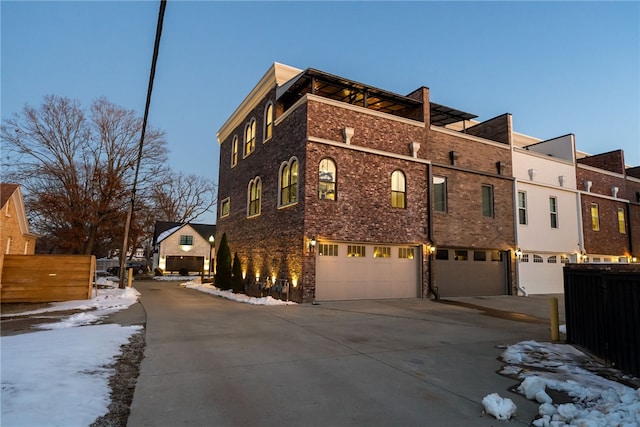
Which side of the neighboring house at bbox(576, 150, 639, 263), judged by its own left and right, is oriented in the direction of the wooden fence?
right

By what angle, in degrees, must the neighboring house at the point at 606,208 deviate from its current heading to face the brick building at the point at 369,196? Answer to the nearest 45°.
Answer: approximately 90° to its right

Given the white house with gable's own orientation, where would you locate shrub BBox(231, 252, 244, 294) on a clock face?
The shrub is roughly at 12 o'clock from the white house with gable.

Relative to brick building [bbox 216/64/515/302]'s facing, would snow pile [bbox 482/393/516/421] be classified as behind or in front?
in front

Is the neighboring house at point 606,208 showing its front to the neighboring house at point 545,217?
no

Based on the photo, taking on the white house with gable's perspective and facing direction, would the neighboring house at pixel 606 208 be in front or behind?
in front

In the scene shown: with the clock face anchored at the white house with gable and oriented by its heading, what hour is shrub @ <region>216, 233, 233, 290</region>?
The shrub is roughly at 12 o'clock from the white house with gable.

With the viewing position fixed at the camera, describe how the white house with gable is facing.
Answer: facing the viewer

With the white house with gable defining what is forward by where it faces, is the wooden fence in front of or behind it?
in front

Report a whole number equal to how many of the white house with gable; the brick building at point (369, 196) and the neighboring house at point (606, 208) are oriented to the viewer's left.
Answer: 0

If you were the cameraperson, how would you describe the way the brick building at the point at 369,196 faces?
facing the viewer and to the right of the viewer

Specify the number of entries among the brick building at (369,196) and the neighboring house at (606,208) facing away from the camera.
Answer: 0

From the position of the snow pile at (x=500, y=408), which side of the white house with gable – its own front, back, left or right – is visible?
front

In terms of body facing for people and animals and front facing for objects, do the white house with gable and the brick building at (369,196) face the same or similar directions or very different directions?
same or similar directions

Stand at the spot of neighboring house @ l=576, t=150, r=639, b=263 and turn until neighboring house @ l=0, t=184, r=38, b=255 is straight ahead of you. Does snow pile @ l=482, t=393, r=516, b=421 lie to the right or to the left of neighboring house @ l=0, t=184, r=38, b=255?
left
